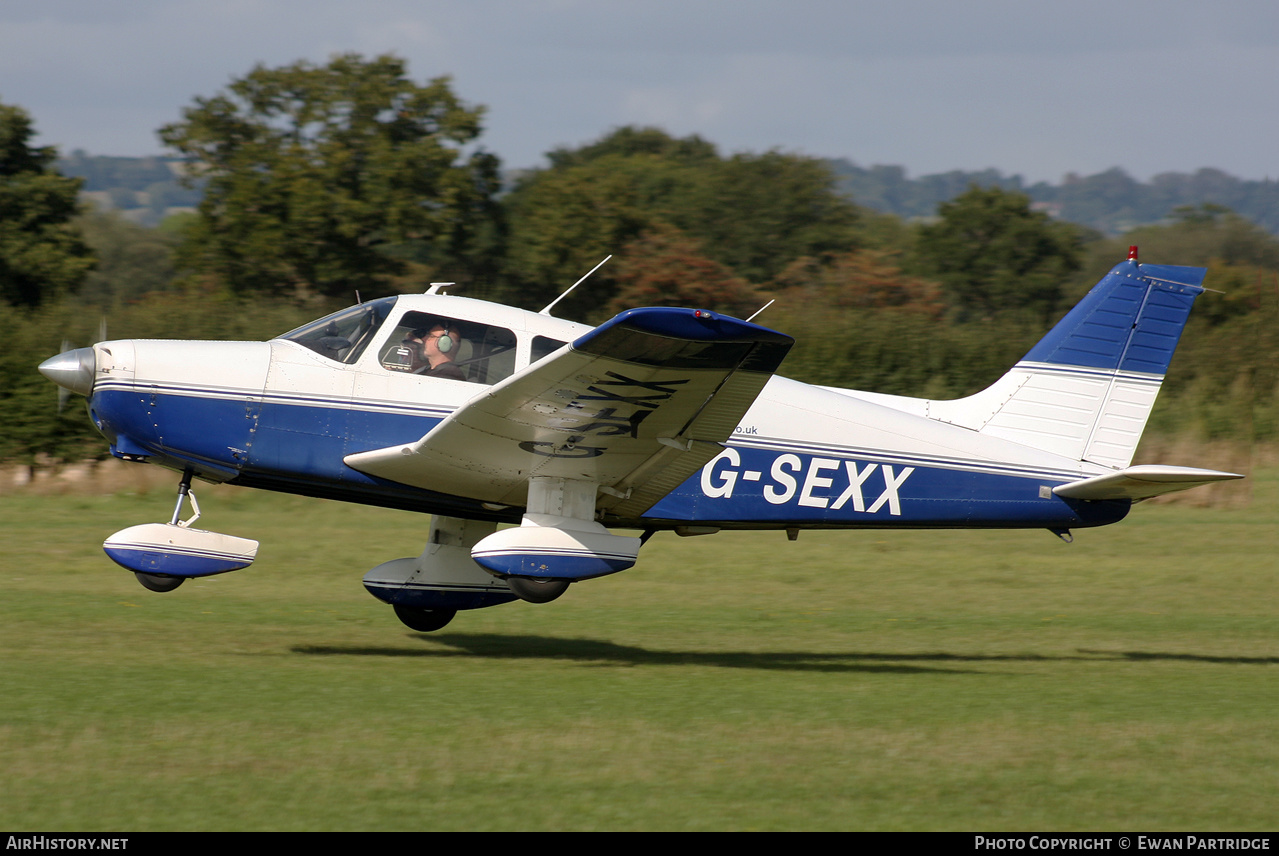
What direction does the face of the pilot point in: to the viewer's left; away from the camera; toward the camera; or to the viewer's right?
to the viewer's left

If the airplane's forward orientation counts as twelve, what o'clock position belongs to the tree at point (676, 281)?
The tree is roughly at 3 o'clock from the airplane.

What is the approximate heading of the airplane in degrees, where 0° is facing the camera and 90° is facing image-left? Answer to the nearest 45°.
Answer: approximately 90°

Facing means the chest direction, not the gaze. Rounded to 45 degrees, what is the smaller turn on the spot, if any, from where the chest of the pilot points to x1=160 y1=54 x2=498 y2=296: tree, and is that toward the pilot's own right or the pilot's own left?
approximately 90° to the pilot's own right

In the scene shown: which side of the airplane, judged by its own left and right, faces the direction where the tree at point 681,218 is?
right

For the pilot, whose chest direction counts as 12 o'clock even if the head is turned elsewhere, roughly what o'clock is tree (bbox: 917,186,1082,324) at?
The tree is roughly at 4 o'clock from the pilot.

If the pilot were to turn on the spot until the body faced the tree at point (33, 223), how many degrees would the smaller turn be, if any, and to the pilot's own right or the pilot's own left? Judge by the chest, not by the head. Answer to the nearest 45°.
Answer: approximately 45° to the pilot's own right

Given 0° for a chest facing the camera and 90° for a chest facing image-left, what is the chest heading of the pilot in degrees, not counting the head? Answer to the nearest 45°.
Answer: approximately 90°

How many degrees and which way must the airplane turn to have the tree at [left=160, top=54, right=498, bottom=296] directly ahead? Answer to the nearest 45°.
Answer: approximately 90° to its right
